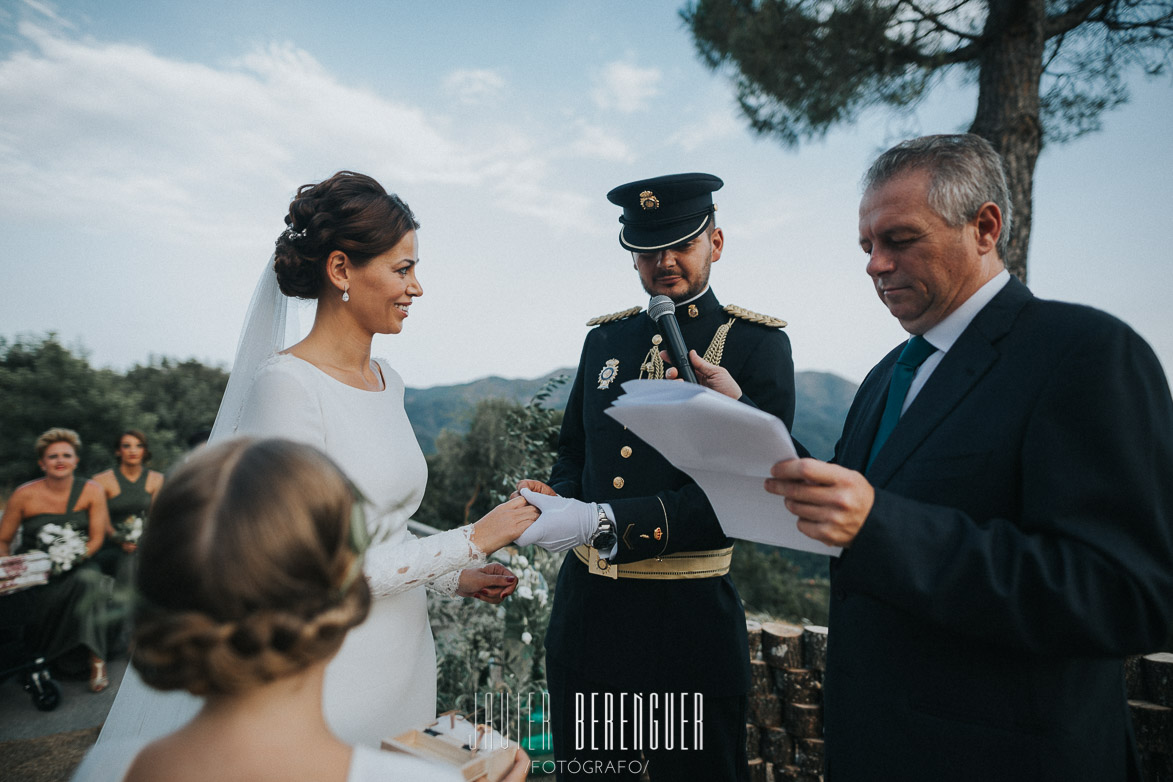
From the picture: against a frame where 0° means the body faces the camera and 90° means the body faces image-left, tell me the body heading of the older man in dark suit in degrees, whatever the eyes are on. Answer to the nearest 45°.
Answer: approximately 45°

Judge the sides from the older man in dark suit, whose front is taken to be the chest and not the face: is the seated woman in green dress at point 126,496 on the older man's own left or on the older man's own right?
on the older man's own right

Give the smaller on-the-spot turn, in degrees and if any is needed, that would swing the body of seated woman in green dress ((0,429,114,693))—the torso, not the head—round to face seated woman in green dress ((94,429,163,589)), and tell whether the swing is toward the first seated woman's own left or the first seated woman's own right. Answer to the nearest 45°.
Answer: approximately 135° to the first seated woman's own left

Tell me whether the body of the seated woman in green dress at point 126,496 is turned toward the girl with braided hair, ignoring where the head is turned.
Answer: yes

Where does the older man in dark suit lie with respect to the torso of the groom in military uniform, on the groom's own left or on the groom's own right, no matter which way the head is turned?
on the groom's own left

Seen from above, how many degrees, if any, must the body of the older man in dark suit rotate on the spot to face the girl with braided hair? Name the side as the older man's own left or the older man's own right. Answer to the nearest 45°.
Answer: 0° — they already face them

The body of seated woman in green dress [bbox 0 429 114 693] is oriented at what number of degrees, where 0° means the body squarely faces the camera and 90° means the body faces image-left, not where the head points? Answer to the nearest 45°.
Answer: approximately 0°

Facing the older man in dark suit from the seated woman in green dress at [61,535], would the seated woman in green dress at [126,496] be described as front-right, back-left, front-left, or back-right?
back-left

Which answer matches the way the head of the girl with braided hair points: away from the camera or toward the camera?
away from the camera

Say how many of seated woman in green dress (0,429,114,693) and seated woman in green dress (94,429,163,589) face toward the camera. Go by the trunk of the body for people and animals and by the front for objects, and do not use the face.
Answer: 2
